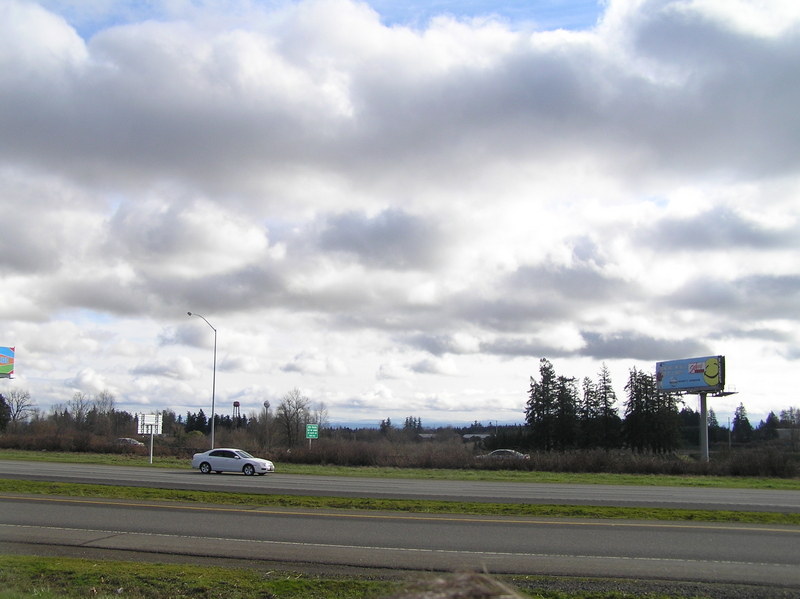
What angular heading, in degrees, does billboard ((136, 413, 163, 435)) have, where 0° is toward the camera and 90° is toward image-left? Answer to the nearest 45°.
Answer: approximately 0°

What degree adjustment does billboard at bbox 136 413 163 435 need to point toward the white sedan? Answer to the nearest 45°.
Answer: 0° — it already faces it

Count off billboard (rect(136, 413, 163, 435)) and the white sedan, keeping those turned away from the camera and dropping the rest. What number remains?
0

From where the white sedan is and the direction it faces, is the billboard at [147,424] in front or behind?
behind

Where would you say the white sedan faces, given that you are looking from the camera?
facing the viewer and to the right of the viewer
